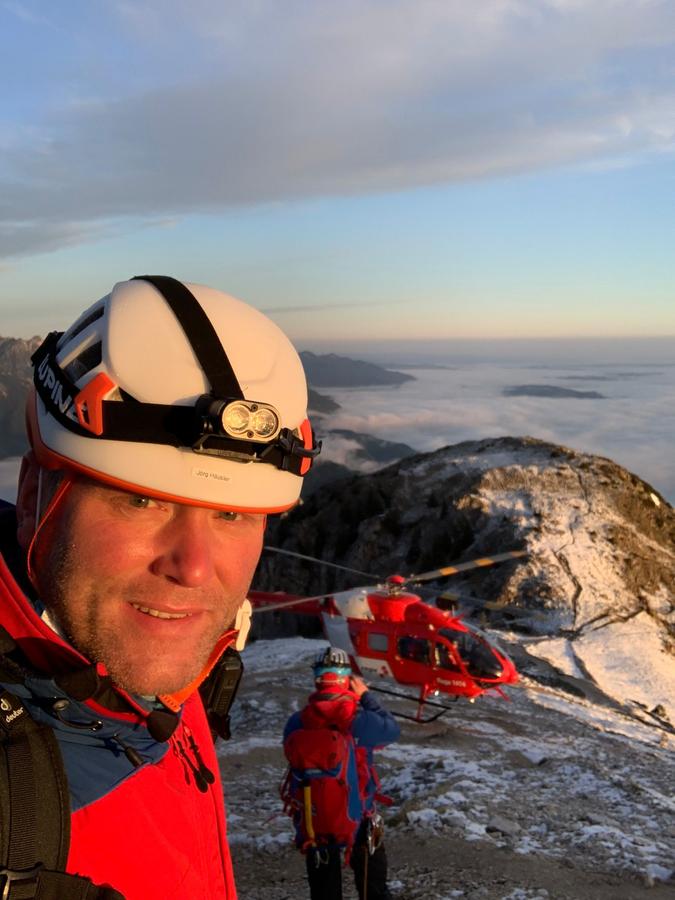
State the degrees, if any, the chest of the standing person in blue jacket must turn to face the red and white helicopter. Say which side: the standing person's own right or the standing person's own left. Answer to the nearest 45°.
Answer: approximately 45° to the standing person's own left

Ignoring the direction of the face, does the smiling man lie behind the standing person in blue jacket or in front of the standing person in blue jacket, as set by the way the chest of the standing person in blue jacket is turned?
behind

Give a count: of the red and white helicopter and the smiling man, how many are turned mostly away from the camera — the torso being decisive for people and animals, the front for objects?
0

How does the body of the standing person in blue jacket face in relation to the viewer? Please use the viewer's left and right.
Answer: facing away from the viewer and to the right of the viewer

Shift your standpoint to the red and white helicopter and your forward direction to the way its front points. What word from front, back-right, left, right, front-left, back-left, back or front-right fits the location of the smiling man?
front-right

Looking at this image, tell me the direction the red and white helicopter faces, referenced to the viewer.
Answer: facing the viewer and to the right of the viewer

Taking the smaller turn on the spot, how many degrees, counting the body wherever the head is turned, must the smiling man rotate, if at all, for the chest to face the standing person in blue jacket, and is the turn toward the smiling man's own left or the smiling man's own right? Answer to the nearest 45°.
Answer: approximately 135° to the smiling man's own left

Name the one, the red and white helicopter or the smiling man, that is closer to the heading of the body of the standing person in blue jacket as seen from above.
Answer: the red and white helicopter

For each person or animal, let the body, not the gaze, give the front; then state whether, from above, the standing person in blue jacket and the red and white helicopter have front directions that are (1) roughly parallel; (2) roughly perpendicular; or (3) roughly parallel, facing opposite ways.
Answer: roughly perpendicular

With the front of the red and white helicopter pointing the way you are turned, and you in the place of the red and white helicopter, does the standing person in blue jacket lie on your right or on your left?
on your right
